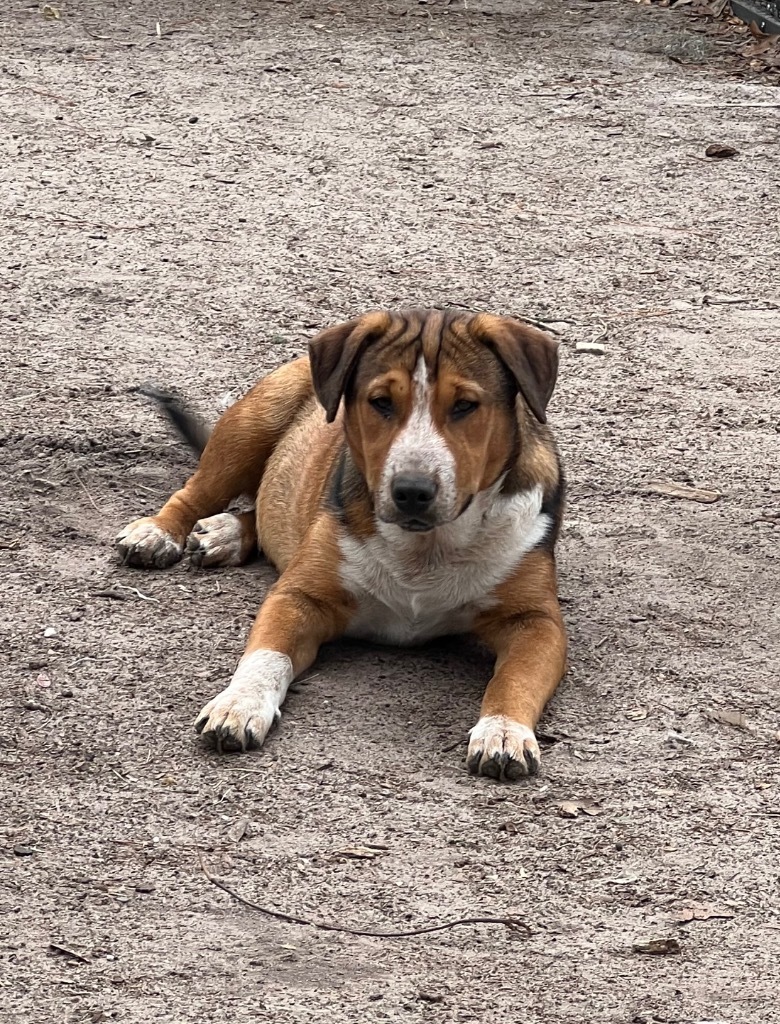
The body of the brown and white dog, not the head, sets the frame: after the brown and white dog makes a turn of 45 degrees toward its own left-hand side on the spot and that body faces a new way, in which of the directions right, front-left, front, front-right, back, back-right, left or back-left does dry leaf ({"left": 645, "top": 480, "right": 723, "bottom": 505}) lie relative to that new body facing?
left

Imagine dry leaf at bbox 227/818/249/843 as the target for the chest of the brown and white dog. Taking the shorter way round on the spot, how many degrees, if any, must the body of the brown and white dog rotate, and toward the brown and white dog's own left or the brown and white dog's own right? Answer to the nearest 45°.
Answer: approximately 45° to the brown and white dog's own right

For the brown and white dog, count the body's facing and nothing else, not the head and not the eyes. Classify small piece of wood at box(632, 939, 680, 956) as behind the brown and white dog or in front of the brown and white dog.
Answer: in front

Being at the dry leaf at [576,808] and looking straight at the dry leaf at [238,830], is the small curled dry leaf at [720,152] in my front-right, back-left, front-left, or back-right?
back-right

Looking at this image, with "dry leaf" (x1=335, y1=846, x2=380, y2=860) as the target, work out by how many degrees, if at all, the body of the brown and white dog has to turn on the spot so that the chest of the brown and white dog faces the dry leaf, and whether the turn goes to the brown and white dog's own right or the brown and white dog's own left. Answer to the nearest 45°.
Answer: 0° — it already faces it

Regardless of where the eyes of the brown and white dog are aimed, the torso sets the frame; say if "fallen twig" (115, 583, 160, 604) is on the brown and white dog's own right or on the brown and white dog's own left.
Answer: on the brown and white dog's own right

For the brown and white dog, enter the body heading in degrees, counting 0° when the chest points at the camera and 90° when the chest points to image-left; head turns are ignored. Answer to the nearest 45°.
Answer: approximately 0°

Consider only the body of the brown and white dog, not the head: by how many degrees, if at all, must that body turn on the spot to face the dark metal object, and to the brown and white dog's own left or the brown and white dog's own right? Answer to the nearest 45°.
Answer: approximately 180°

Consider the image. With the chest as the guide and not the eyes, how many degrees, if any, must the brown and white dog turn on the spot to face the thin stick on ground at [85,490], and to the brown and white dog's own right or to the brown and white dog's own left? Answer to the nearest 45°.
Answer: approximately 135° to the brown and white dog's own right

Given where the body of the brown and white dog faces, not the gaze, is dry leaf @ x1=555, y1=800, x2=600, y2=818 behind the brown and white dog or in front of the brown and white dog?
in front

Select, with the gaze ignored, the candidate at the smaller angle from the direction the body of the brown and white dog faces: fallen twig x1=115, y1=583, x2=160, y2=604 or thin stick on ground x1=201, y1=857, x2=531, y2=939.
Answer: the thin stick on ground

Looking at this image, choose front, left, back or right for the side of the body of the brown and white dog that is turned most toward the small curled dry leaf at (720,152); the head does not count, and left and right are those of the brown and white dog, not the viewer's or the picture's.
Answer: back

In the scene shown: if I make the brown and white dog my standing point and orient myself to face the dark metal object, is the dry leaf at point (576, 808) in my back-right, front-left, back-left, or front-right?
back-right
